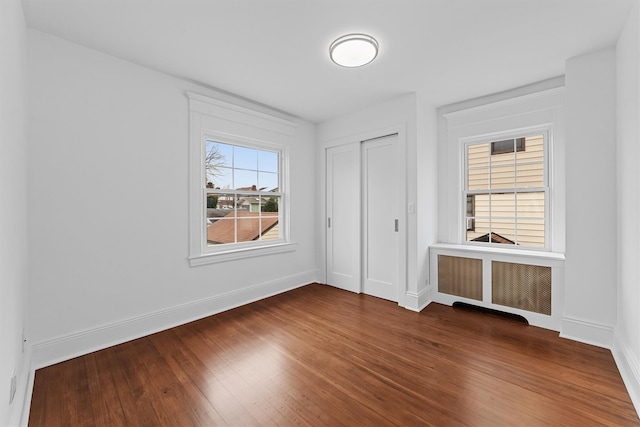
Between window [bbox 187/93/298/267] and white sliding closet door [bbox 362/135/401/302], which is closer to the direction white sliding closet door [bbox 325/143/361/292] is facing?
the window

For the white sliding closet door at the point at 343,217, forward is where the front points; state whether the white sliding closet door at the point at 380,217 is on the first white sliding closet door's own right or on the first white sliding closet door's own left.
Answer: on the first white sliding closet door's own left

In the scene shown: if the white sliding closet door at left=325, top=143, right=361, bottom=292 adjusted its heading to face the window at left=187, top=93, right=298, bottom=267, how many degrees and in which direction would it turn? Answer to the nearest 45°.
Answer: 0° — it already faces it

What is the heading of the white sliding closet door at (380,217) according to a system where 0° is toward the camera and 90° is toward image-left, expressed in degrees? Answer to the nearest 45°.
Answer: approximately 45°

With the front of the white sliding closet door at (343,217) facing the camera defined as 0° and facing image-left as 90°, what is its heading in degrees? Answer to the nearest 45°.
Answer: approximately 45°
